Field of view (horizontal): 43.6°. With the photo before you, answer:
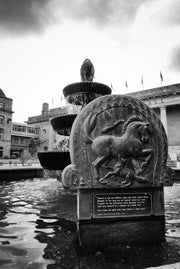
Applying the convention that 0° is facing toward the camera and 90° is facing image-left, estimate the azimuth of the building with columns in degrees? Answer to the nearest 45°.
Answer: approximately 45°

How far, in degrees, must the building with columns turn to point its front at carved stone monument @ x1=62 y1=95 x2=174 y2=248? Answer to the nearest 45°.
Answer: approximately 45° to its left

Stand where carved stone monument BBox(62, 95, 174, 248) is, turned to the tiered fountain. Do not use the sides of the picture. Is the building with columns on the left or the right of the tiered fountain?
right
